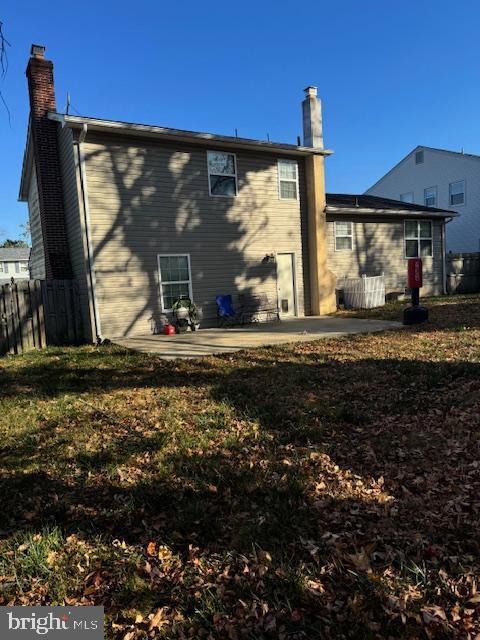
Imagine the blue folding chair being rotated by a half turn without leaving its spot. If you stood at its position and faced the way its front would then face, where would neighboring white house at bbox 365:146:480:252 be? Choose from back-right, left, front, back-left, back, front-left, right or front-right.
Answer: right

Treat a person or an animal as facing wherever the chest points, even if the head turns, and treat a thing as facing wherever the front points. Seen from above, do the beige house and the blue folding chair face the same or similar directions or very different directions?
very different directions

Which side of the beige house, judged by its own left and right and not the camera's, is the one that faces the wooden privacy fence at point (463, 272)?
right

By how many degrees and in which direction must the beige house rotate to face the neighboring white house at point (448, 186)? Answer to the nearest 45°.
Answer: approximately 90° to its right

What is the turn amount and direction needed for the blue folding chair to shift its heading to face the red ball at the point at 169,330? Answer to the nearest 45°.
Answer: approximately 90° to its right

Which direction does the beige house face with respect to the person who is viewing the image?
facing away from the viewer and to the left of the viewer

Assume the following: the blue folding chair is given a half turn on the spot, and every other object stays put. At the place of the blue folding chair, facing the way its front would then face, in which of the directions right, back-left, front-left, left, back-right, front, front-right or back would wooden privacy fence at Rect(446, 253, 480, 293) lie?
right

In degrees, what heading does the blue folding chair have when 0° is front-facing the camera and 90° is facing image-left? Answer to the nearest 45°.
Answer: approximately 315°

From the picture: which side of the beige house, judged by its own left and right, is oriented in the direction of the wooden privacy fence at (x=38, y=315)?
left
